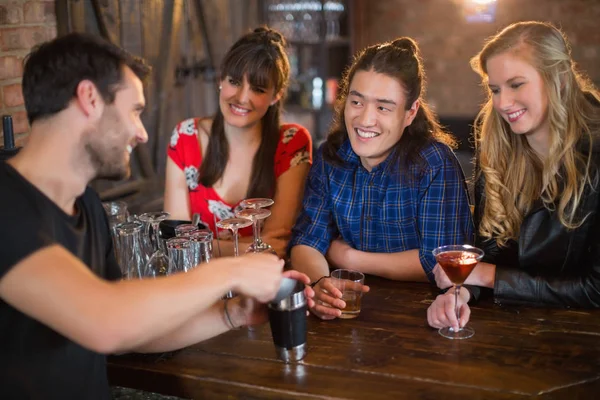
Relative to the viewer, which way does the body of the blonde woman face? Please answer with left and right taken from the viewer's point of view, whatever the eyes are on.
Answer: facing the viewer and to the left of the viewer

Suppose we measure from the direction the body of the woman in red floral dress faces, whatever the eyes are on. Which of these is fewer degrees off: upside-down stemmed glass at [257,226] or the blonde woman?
the upside-down stemmed glass

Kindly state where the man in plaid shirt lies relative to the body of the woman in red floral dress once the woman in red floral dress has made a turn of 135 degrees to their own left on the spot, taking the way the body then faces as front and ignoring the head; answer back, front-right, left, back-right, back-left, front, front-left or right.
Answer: right

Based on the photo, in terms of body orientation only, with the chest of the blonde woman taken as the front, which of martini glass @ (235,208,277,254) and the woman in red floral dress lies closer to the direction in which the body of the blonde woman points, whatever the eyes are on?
the martini glass

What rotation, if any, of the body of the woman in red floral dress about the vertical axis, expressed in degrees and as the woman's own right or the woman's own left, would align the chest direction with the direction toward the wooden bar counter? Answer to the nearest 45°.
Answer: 0° — they already face it

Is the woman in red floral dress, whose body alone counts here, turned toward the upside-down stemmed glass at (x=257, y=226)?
yes

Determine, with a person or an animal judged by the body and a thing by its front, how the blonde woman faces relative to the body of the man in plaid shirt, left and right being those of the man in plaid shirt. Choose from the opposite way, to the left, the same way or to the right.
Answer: the same way

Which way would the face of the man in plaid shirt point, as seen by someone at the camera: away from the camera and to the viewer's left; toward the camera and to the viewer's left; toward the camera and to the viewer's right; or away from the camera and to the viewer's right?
toward the camera and to the viewer's left

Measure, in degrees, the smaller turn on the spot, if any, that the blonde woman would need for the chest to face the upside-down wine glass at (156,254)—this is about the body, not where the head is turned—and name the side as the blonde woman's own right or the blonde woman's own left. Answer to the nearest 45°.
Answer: approximately 45° to the blonde woman's own right

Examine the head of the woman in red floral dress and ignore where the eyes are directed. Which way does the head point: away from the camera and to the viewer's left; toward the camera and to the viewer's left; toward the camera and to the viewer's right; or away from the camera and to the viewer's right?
toward the camera and to the viewer's left

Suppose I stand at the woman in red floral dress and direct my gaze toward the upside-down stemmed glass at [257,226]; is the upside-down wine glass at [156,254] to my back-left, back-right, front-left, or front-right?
front-right

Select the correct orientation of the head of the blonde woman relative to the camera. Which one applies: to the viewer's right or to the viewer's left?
to the viewer's left

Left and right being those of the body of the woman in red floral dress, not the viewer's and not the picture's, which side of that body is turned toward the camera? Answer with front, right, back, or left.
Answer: front
